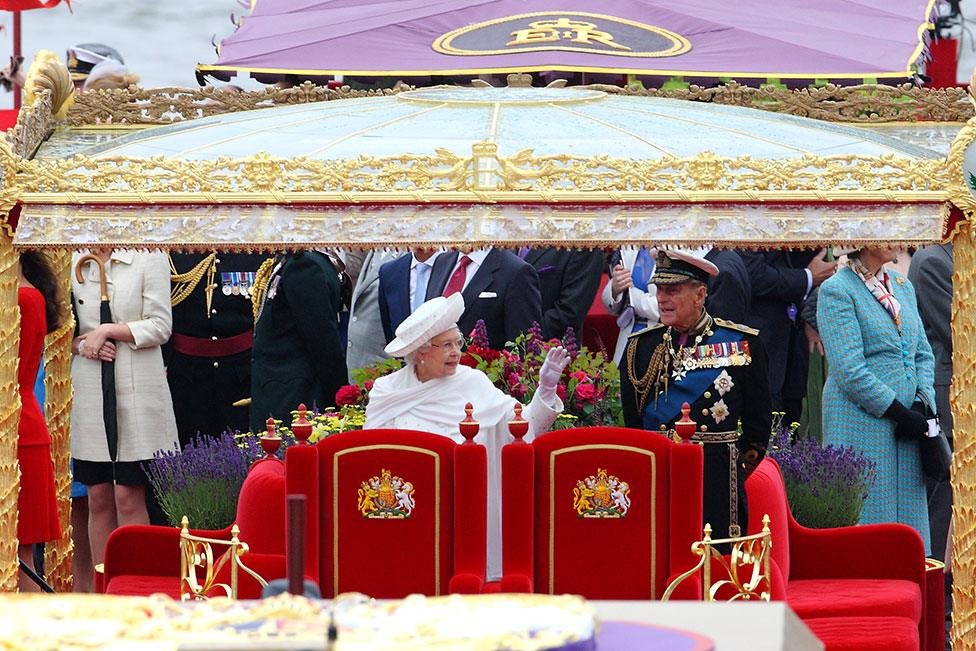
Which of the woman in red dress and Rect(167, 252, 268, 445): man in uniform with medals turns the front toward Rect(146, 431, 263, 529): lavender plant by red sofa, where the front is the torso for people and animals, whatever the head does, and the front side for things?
the man in uniform with medals

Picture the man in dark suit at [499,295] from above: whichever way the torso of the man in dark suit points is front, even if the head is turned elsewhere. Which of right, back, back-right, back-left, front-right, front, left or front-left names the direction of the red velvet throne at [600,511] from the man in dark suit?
front-left

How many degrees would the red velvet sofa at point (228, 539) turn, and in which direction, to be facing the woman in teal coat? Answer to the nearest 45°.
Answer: approximately 180°
